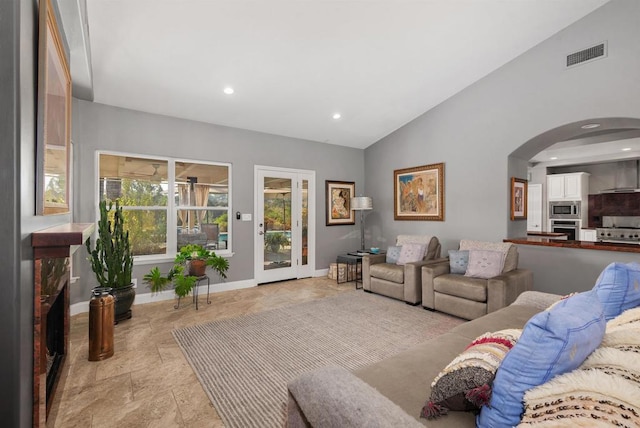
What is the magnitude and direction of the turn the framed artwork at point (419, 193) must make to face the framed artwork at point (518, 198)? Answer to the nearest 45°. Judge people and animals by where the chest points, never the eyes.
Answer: approximately 135° to its left

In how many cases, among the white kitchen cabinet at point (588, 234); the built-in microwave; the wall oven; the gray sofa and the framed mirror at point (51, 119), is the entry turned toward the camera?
3

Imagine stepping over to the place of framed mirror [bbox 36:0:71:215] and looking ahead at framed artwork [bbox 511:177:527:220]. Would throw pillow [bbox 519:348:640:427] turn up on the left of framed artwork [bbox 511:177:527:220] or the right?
right

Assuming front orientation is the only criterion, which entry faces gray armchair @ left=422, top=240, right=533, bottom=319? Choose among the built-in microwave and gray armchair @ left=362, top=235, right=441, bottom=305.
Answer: the built-in microwave
